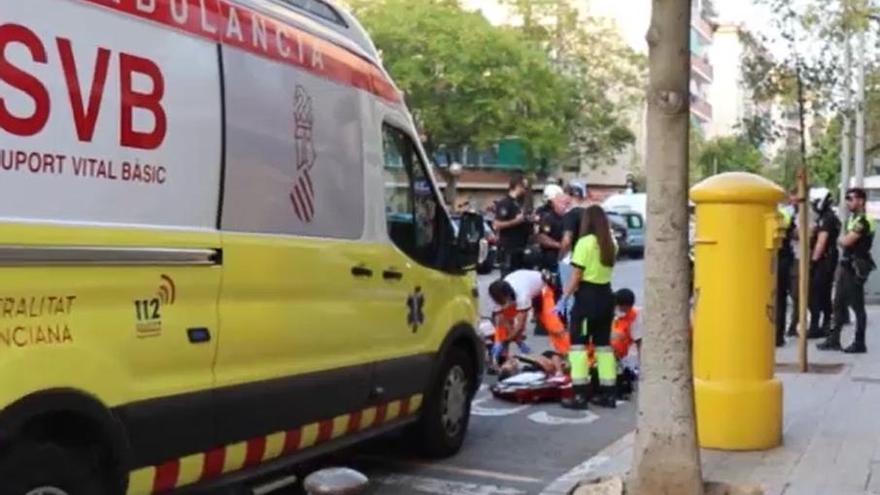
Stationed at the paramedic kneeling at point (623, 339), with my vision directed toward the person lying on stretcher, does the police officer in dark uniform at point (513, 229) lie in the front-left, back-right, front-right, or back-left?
front-right

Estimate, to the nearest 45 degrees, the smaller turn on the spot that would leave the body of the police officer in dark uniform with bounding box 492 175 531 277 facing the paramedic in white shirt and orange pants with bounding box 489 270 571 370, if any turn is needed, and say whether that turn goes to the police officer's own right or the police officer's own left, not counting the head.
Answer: approximately 45° to the police officer's own right

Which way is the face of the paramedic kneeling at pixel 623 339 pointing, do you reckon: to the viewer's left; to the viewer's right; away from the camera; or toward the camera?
to the viewer's left

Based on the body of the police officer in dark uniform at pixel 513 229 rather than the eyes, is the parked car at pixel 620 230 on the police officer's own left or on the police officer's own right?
on the police officer's own left

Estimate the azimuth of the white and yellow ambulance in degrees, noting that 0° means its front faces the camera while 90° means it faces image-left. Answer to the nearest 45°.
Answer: approximately 225°

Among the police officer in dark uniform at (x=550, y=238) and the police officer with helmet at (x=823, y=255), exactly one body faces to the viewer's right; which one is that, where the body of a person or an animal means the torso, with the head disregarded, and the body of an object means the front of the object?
the police officer in dark uniform

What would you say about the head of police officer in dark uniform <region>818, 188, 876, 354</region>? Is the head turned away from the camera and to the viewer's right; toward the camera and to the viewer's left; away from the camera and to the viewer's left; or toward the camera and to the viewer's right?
toward the camera and to the viewer's left

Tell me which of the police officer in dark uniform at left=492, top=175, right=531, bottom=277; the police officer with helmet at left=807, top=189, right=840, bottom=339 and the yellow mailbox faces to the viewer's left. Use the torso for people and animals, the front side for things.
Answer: the police officer with helmet

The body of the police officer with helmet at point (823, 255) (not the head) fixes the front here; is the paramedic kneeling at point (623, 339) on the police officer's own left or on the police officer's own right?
on the police officer's own left

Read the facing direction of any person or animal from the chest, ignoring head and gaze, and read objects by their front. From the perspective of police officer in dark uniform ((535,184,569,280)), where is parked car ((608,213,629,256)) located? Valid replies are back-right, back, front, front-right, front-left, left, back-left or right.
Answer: left

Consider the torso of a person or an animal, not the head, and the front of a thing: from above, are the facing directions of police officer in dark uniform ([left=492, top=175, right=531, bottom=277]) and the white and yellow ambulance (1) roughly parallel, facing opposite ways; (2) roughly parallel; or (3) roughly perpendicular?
roughly perpendicular
